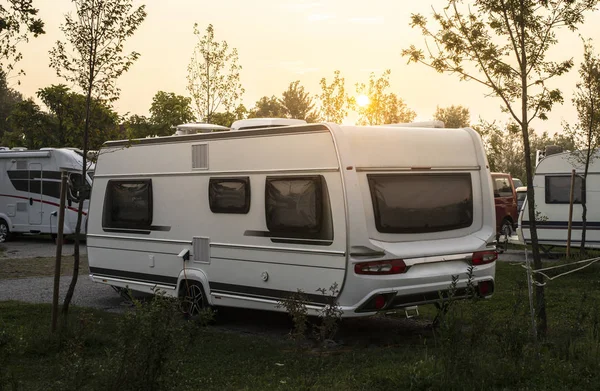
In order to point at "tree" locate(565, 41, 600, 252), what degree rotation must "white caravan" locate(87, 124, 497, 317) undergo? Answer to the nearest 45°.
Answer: approximately 90° to its right

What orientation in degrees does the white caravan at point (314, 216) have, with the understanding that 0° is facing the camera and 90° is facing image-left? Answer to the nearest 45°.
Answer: approximately 135°

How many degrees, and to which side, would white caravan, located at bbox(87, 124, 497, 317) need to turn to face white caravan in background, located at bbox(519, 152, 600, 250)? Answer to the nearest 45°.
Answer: approximately 90° to its right

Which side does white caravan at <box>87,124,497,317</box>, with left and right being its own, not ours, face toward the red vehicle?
right

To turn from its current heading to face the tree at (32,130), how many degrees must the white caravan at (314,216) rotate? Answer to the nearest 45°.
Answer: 0° — it already faces it

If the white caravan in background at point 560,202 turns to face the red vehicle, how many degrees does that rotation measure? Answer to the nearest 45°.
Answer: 0° — it already faces it
